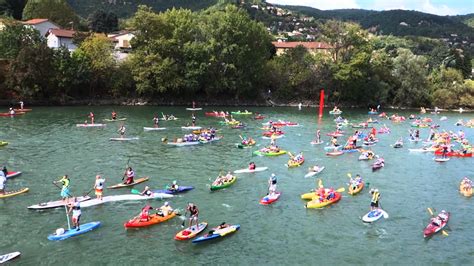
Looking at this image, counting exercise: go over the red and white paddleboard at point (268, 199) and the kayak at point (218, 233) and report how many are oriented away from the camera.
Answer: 0

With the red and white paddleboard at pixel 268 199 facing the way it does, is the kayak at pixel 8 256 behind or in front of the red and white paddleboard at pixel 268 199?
in front

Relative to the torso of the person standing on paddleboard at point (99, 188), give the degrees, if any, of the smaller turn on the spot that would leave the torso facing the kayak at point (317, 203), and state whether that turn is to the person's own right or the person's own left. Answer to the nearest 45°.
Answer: approximately 180°

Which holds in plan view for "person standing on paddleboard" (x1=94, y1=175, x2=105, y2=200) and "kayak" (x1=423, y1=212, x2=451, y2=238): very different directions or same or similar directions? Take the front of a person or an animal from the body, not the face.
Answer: same or similar directions

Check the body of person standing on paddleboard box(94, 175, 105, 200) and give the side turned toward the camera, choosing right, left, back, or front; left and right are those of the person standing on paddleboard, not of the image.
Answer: left

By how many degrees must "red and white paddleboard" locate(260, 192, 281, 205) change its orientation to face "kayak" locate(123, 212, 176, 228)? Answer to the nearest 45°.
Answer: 0° — it already faces it
